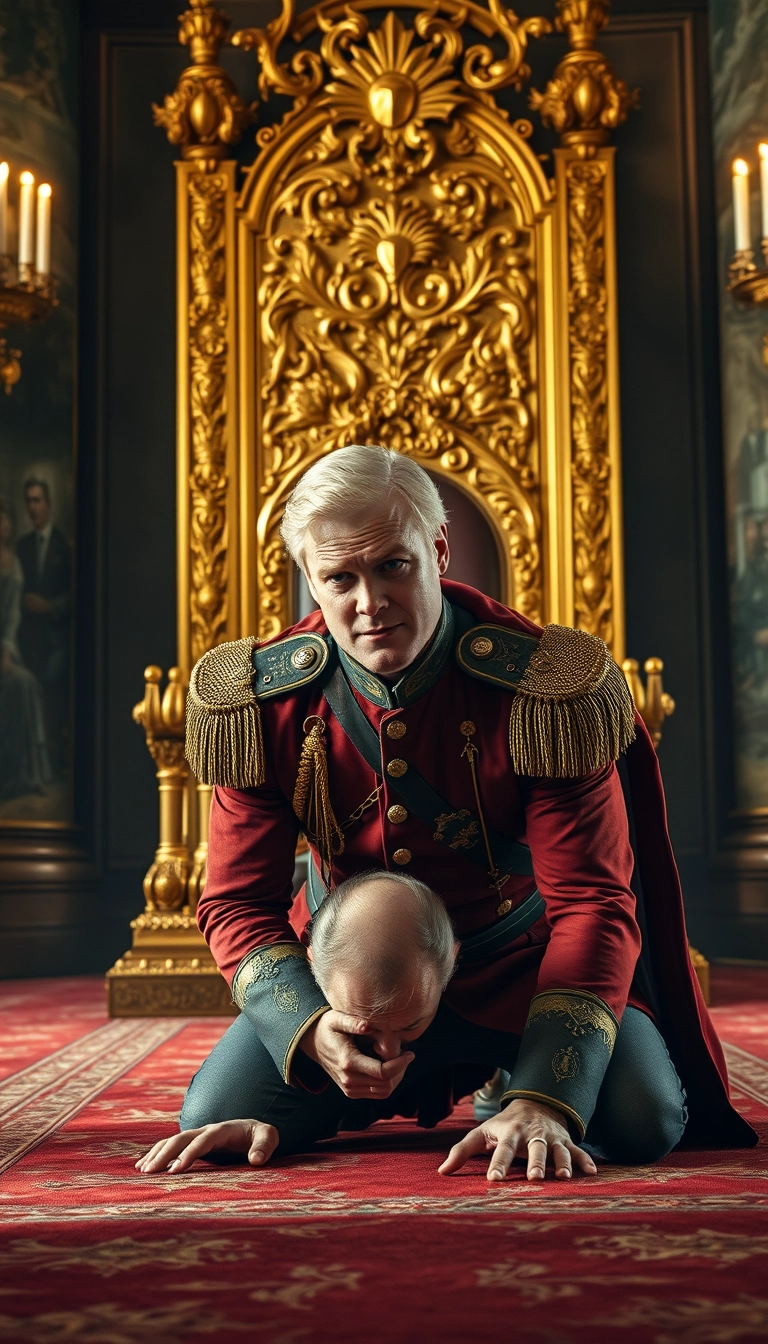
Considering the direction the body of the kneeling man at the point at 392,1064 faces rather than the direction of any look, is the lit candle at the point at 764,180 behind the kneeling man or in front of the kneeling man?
behind

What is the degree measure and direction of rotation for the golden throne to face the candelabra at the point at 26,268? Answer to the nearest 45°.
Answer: approximately 45° to its right

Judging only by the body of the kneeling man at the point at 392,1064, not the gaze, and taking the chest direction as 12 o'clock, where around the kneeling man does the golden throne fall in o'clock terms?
The golden throne is roughly at 6 o'clock from the kneeling man.

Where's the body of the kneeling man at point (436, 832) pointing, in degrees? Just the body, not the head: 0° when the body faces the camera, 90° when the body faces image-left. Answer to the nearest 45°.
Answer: approximately 0°

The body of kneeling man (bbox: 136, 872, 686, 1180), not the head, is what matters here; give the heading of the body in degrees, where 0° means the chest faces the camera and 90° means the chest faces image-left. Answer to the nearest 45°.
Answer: approximately 0°

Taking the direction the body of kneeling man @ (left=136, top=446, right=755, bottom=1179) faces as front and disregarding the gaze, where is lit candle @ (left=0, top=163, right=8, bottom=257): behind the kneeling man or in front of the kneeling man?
behind

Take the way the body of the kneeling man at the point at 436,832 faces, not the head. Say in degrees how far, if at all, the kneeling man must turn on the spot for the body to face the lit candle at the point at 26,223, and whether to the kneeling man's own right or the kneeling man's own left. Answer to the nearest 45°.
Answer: approximately 135° to the kneeling man's own right

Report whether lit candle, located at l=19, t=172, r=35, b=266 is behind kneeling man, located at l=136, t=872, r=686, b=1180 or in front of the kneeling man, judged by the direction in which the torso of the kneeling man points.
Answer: behind

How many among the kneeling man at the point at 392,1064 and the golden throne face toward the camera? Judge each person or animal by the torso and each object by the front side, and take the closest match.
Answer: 2

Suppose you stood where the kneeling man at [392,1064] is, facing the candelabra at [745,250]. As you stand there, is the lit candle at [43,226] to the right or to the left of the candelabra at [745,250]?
left

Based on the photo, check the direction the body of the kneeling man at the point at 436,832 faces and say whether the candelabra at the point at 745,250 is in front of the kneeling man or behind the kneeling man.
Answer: behind
